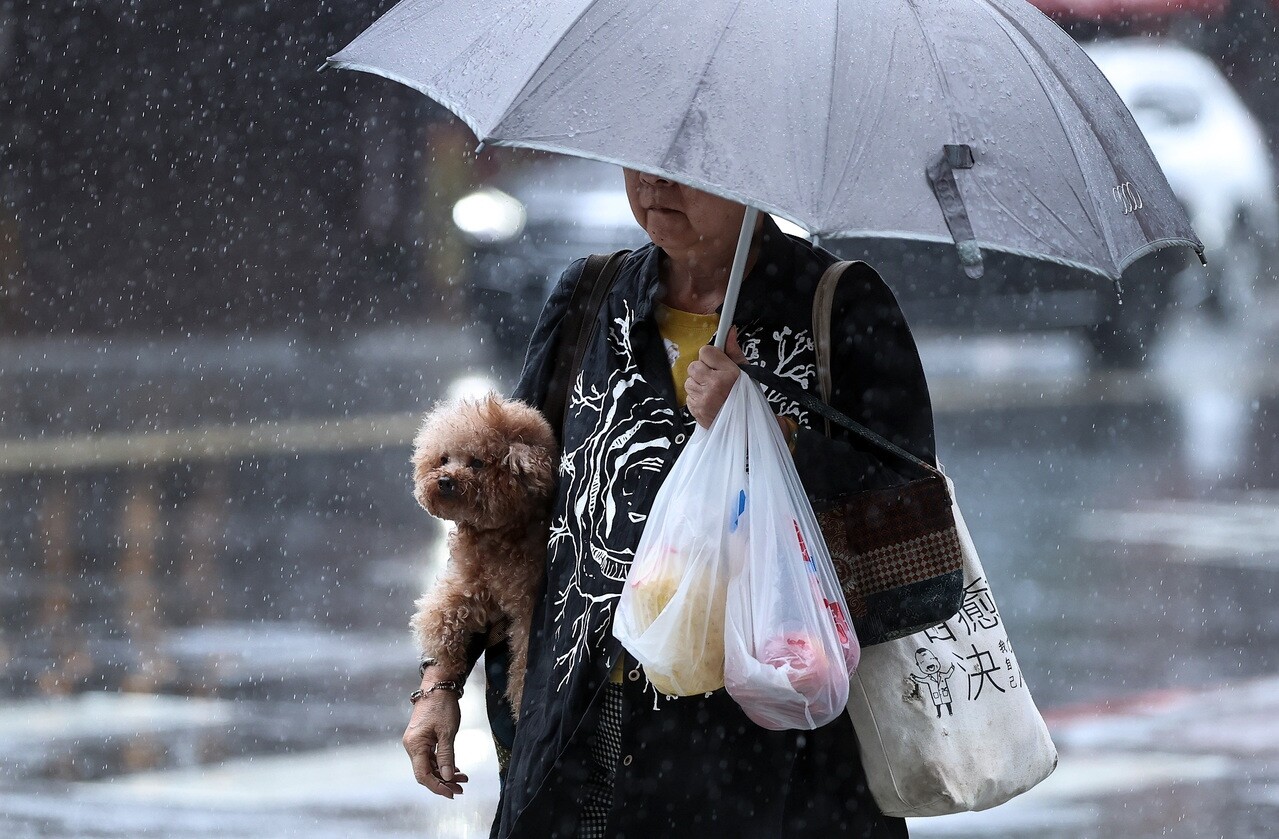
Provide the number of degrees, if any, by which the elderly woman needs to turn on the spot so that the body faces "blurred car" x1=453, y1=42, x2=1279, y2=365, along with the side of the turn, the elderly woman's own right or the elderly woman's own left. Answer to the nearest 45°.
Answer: approximately 135° to the elderly woman's own right

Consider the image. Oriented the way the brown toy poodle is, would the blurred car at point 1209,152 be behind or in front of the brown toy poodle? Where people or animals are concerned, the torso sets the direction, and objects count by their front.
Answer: behind

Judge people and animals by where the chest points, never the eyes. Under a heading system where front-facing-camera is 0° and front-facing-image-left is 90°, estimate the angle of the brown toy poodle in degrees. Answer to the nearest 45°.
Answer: approximately 45°

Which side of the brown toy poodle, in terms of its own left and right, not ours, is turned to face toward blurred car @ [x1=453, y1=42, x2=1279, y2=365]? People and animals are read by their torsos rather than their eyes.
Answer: back

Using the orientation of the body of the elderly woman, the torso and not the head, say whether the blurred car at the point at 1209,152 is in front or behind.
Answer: behind
